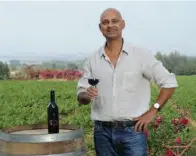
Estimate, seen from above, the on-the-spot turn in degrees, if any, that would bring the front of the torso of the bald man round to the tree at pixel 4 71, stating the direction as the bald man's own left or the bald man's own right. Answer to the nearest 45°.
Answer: approximately 180°

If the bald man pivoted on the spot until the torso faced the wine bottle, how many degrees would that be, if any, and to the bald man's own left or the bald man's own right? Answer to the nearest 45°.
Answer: approximately 90° to the bald man's own right

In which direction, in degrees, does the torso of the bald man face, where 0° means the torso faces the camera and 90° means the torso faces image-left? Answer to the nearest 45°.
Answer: approximately 0°

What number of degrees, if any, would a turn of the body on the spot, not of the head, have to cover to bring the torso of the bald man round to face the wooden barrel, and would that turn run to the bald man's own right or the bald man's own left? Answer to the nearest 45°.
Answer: approximately 45° to the bald man's own right

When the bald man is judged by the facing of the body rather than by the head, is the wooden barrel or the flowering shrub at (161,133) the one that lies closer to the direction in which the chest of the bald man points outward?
the wooden barrel
